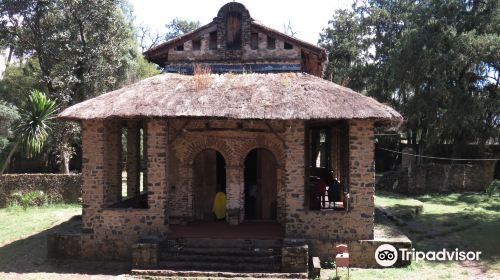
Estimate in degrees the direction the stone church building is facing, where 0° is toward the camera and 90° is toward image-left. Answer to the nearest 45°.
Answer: approximately 0°

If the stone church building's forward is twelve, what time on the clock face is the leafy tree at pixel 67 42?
The leafy tree is roughly at 5 o'clock from the stone church building.

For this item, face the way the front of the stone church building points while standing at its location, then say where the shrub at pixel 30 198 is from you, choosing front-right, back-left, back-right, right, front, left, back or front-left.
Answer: back-right

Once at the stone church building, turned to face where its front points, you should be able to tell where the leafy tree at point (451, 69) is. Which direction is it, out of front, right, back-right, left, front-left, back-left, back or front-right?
back-left

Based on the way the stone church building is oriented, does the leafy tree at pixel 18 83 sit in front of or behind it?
behind

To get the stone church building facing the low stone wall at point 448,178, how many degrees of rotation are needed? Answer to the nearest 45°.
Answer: approximately 135° to its left

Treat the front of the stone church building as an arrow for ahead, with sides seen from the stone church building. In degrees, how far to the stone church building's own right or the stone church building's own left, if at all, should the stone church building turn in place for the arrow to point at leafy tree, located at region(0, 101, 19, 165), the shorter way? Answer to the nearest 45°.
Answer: approximately 135° to the stone church building's own right
